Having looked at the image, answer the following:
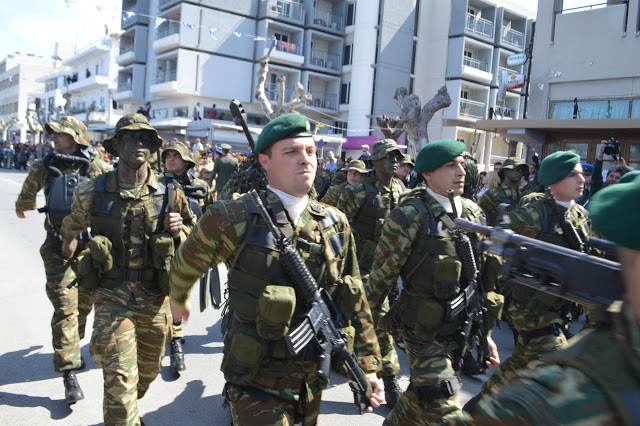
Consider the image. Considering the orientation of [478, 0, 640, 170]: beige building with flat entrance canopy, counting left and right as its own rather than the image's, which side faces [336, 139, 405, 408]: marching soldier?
front

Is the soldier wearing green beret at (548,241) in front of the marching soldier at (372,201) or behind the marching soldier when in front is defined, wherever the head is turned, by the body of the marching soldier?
in front

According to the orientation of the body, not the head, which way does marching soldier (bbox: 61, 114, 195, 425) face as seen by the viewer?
toward the camera

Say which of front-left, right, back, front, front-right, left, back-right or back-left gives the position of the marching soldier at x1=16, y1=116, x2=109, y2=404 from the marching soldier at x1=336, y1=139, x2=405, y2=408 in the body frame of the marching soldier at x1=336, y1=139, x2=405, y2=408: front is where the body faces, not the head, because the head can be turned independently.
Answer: right

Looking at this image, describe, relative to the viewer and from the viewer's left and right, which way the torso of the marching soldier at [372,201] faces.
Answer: facing the viewer and to the right of the viewer

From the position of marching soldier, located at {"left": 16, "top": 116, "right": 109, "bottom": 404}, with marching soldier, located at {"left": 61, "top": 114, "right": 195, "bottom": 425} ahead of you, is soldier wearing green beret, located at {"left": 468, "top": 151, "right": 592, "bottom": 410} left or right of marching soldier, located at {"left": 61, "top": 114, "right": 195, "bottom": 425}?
left

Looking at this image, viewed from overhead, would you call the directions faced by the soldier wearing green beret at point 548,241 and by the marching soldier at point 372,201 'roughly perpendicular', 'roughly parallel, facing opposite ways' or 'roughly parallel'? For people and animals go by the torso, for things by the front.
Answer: roughly parallel

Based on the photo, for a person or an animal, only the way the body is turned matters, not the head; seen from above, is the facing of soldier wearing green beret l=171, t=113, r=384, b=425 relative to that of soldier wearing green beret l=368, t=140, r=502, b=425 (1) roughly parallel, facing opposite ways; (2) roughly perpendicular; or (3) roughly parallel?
roughly parallel

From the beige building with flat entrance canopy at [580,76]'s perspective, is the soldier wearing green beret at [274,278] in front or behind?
in front

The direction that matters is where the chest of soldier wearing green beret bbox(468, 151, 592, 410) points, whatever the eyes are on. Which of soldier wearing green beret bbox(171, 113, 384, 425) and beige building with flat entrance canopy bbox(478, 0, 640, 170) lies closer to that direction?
the soldier wearing green beret
